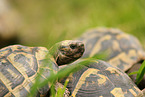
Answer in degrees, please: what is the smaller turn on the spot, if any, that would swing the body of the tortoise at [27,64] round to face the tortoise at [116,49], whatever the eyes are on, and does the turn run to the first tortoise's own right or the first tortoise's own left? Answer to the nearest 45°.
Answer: approximately 45° to the first tortoise's own left

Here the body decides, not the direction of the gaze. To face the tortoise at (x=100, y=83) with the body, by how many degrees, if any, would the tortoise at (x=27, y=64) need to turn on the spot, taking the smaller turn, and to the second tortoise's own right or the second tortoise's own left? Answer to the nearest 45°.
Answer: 0° — it already faces it

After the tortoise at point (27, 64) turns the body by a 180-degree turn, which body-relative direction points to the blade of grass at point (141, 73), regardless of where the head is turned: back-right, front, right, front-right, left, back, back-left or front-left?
back

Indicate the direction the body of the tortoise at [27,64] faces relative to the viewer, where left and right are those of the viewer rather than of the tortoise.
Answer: facing to the right of the viewer
